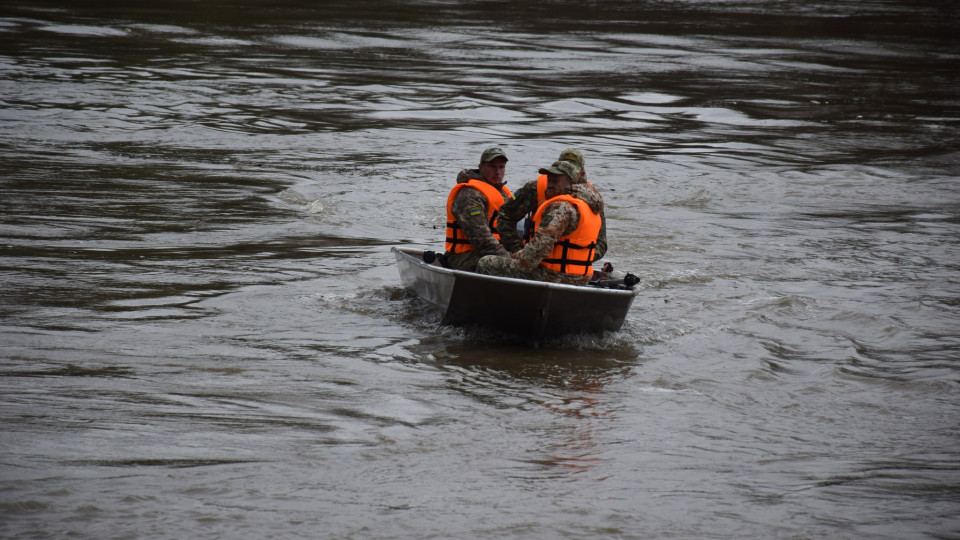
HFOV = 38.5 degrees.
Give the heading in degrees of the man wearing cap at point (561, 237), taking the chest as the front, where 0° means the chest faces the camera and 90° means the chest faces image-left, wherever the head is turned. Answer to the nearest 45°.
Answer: approximately 90°

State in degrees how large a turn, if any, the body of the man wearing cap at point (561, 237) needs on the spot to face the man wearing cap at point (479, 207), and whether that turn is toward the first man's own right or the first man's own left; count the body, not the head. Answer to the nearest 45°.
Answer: approximately 45° to the first man's own right

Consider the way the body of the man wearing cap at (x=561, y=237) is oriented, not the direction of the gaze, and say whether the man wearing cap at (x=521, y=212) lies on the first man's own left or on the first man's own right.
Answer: on the first man's own right
